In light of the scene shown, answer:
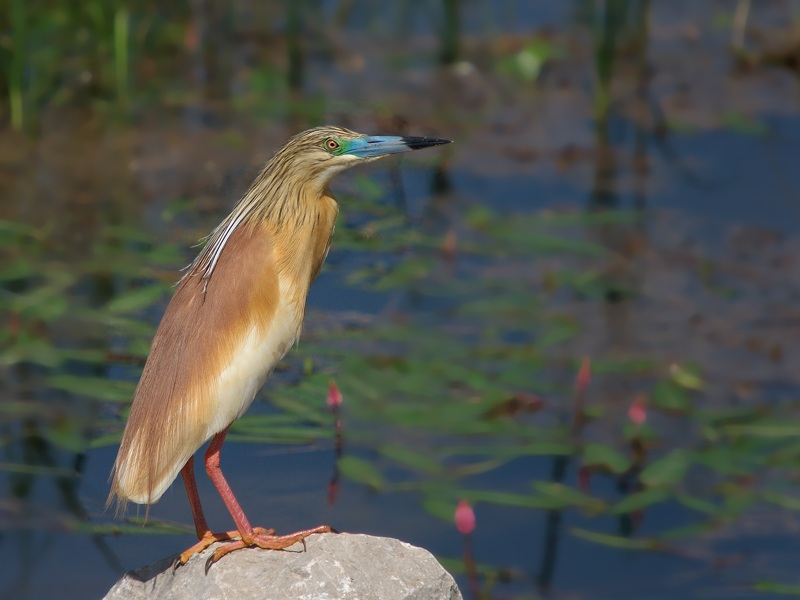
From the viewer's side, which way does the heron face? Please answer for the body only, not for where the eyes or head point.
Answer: to the viewer's right

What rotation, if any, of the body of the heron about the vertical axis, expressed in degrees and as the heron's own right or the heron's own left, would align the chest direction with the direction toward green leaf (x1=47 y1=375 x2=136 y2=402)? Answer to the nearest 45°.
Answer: approximately 90° to the heron's own left

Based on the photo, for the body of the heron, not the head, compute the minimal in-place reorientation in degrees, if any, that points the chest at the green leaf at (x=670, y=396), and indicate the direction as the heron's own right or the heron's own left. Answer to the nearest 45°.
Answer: approximately 45° to the heron's own left

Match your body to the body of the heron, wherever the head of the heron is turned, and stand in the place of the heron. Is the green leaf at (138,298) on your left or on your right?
on your left

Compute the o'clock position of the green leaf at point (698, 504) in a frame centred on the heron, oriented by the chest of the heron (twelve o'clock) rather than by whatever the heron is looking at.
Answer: The green leaf is roughly at 11 o'clock from the heron.

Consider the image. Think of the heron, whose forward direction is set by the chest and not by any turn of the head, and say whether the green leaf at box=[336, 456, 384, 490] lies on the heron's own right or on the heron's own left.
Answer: on the heron's own left

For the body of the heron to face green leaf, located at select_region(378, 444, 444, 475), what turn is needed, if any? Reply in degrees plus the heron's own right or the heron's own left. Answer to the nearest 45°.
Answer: approximately 45° to the heron's own left
